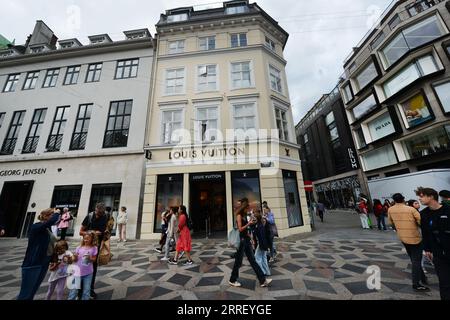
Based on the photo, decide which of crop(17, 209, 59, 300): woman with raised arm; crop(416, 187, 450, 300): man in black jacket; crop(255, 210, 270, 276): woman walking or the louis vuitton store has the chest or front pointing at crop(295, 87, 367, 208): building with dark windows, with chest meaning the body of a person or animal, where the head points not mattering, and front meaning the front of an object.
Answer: crop(17, 209, 59, 300): woman with raised arm

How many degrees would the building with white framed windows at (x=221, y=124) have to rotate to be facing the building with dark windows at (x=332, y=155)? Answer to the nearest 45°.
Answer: approximately 135° to its left

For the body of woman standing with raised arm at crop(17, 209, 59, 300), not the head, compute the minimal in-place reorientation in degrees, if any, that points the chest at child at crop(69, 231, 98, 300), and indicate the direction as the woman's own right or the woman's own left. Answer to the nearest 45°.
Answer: approximately 45° to the woman's own right

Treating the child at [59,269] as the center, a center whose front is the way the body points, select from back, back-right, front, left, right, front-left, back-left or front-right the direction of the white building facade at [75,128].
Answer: back

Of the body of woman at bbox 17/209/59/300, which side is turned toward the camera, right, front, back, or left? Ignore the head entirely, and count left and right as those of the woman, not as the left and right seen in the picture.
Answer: right

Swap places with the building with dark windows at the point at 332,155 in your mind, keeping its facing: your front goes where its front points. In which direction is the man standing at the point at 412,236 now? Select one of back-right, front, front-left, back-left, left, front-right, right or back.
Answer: front-left
